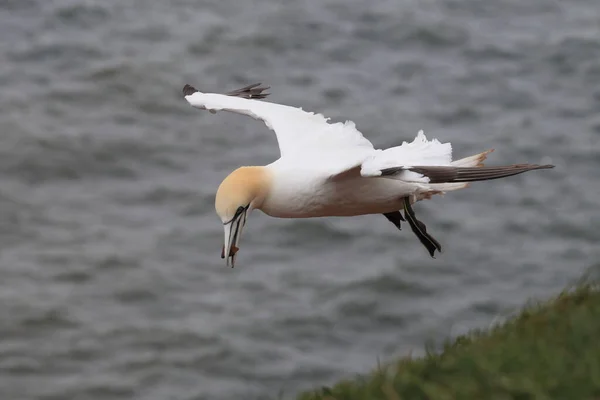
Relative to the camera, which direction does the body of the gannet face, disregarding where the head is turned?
to the viewer's left
